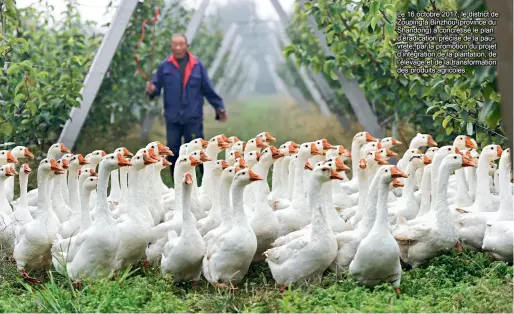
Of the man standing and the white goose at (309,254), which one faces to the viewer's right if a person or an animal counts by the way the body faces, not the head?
the white goose

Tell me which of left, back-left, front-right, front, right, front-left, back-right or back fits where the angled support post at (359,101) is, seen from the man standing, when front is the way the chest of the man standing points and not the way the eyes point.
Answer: left

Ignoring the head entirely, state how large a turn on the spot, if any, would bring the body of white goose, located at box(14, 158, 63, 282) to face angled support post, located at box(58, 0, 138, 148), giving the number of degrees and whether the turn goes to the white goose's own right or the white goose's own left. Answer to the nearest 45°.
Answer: approximately 135° to the white goose's own left

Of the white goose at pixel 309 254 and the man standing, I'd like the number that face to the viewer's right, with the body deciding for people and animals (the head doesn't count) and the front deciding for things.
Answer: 1

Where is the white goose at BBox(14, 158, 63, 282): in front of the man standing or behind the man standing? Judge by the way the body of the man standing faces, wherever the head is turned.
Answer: in front

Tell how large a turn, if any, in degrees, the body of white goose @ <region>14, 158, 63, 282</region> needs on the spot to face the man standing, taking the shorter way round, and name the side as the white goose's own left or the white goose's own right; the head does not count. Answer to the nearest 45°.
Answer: approximately 90° to the white goose's own left

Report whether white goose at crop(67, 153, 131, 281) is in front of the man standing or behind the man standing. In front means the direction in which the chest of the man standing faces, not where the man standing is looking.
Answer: in front

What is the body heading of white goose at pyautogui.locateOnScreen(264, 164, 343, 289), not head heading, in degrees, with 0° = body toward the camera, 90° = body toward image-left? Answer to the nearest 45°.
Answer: approximately 270°

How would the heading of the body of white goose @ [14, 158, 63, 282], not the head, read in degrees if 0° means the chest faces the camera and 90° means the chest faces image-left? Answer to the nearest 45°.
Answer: approximately 315°
